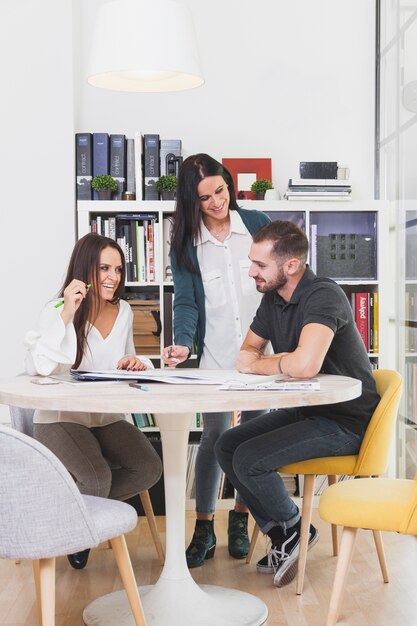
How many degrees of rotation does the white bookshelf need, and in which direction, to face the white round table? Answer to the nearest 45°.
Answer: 0° — it already faces it

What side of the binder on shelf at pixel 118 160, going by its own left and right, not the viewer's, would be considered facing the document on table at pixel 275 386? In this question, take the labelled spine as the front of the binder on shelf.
front

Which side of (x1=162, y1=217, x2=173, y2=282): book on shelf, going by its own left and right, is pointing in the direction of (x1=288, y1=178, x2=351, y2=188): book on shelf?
left

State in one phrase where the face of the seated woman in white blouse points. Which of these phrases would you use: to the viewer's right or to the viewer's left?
to the viewer's right

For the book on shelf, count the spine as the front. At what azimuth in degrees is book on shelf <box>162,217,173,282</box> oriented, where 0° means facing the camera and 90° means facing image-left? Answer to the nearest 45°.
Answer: approximately 0°

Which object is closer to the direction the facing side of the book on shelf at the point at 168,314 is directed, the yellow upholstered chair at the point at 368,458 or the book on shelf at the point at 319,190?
the yellow upholstered chair

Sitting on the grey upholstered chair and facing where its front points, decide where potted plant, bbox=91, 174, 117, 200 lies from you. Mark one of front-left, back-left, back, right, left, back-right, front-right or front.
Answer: front-left

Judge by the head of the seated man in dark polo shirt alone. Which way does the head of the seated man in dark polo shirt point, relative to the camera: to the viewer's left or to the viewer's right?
to the viewer's left

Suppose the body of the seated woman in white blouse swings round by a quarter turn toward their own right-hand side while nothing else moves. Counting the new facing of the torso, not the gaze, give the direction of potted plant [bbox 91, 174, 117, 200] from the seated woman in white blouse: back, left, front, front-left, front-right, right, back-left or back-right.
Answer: back-right

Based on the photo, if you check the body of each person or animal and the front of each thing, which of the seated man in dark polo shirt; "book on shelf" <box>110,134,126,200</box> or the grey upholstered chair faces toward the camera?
the book on shelf

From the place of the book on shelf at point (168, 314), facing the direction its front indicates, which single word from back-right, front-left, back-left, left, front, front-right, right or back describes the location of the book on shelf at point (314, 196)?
left

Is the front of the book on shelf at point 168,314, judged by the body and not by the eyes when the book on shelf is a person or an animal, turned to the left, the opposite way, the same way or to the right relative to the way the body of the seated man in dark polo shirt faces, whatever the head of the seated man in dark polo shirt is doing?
to the left

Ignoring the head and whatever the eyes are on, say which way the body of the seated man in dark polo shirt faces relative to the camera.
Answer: to the viewer's left

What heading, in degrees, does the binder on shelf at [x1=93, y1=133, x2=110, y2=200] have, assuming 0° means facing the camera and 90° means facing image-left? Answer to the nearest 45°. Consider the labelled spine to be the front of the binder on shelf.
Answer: approximately 0°
